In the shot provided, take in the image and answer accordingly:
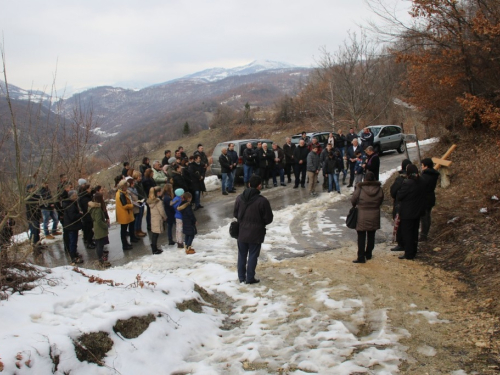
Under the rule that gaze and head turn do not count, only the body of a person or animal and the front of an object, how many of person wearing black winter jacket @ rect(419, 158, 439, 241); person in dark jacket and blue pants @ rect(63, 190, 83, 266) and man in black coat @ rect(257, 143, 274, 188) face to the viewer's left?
1

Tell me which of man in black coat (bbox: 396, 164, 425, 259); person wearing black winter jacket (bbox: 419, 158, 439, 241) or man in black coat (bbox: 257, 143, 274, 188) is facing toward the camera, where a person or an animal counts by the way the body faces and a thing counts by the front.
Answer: man in black coat (bbox: 257, 143, 274, 188)

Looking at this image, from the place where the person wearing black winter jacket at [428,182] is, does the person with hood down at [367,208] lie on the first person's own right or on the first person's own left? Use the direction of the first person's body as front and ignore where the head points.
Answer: on the first person's own left

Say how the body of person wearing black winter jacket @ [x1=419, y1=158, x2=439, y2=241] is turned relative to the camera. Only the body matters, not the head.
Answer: to the viewer's left

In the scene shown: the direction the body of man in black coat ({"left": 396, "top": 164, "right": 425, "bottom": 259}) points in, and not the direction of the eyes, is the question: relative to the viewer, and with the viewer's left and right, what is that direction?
facing away from the viewer and to the left of the viewer

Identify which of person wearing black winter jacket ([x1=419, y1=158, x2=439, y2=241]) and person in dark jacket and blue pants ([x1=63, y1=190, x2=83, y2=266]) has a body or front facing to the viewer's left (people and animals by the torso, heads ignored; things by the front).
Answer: the person wearing black winter jacket

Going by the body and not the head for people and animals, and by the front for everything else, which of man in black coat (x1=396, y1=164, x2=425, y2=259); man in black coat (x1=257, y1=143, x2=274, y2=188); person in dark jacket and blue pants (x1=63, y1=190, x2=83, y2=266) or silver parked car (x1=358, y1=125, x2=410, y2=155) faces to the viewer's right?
the person in dark jacket and blue pants

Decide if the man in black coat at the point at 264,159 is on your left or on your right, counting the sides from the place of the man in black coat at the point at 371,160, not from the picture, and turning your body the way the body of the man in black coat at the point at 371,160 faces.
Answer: on your right

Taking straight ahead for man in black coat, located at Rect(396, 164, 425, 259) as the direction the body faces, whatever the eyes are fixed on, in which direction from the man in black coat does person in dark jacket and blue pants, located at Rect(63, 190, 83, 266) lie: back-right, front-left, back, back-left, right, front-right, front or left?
front-left

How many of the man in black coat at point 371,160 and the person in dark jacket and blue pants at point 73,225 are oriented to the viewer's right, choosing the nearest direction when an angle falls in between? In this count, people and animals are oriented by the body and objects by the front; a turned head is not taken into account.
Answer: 1

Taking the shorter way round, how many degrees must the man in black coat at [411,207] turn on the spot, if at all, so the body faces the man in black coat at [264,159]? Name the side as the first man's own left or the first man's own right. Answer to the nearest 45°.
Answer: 0° — they already face them

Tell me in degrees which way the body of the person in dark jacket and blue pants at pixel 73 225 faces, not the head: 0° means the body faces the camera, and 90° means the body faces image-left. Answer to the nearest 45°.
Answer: approximately 270°

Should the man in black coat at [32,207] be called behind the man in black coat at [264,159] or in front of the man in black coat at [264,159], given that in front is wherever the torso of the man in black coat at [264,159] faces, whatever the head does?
in front

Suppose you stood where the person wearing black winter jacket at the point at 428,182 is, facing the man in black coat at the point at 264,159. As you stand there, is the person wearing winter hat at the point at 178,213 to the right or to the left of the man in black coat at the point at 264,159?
left
